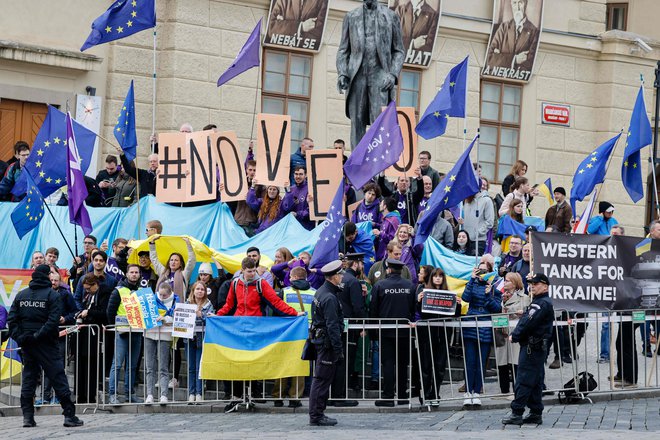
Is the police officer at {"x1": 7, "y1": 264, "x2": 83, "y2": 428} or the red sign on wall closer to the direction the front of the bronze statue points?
the police officer

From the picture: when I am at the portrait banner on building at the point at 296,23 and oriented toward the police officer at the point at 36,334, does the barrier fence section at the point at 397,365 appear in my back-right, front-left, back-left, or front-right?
front-left

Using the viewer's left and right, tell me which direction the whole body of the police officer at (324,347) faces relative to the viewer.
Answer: facing to the right of the viewer

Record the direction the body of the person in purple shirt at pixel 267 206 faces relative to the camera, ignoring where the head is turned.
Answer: toward the camera

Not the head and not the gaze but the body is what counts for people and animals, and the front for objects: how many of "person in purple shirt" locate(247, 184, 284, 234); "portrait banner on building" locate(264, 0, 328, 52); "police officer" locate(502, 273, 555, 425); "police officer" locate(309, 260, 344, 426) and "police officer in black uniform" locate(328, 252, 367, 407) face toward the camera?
2

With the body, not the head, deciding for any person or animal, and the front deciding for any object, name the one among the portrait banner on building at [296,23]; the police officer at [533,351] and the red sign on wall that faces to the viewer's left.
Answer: the police officer

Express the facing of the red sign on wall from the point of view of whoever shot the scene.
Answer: facing the viewer

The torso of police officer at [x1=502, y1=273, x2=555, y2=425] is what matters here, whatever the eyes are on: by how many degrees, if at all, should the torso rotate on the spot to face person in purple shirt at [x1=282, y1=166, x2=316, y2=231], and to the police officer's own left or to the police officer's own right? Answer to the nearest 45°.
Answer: approximately 45° to the police officer's own right

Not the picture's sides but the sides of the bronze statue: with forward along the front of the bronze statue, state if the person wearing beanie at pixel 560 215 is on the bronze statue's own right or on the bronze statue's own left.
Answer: on the bronze statue's own left

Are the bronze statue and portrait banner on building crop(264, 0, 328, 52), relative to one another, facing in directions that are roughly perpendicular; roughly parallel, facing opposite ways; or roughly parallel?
roughly parallel

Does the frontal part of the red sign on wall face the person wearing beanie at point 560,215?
yes
